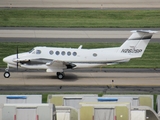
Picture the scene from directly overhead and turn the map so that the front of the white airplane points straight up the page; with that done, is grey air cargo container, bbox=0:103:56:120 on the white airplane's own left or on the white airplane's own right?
on the white airplane's own left

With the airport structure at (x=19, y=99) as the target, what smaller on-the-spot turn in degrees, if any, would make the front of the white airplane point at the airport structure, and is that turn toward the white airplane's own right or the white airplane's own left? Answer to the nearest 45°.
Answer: approximately 90° to the white airplane's own left

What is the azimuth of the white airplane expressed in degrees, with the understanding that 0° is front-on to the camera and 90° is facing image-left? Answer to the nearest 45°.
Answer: approximately 90°
